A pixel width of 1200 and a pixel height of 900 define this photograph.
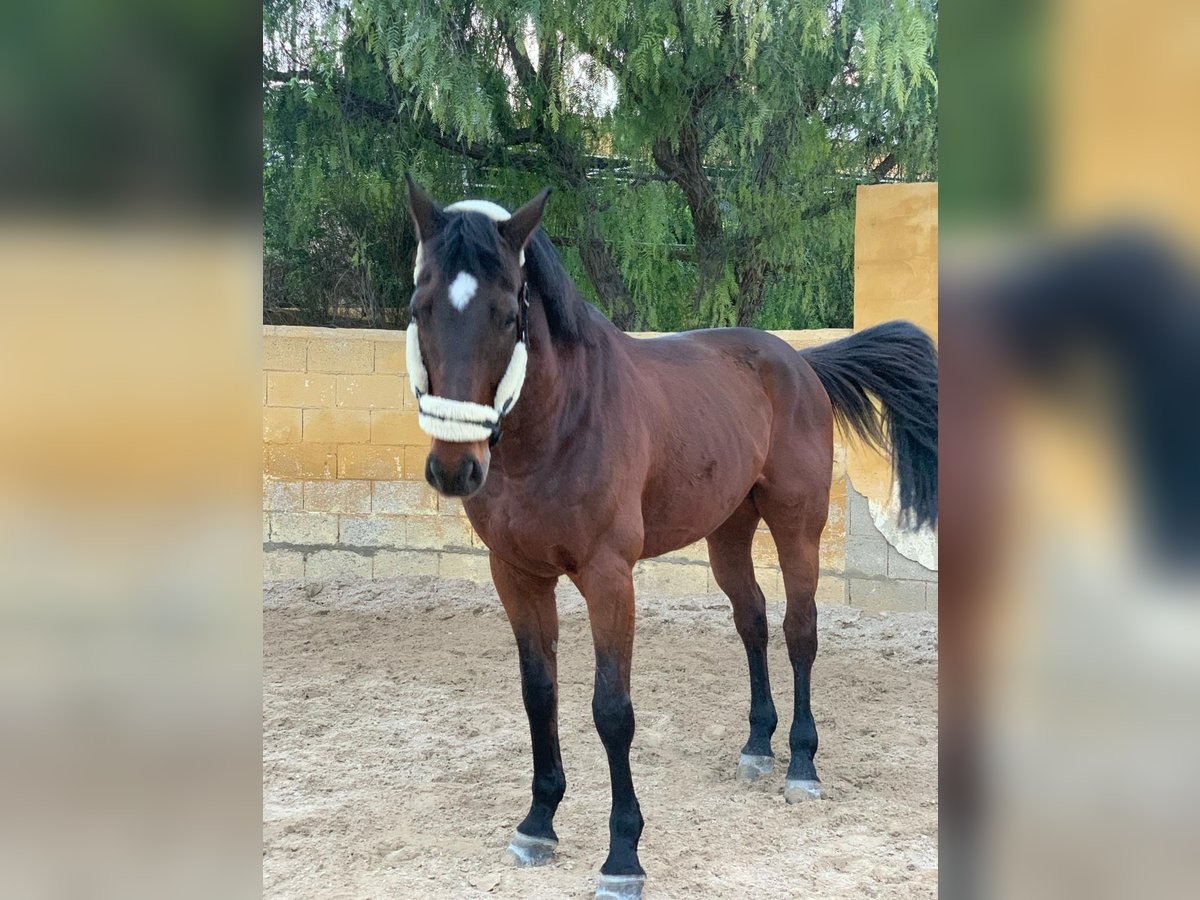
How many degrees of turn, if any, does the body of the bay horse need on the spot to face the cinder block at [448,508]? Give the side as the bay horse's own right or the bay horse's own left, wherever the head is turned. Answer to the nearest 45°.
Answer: approximately 135° to the bay horse's own right

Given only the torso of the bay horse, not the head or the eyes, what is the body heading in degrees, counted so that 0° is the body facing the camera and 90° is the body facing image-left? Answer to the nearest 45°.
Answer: approximately 45°

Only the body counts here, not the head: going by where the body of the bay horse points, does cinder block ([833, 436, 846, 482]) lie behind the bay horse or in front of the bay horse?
behind

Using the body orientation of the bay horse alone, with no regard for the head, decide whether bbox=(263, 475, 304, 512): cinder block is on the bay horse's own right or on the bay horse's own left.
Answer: on the bay horse's own right

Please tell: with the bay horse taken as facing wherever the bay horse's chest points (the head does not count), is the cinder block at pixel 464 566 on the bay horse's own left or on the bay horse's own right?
on the bay horse's own right
